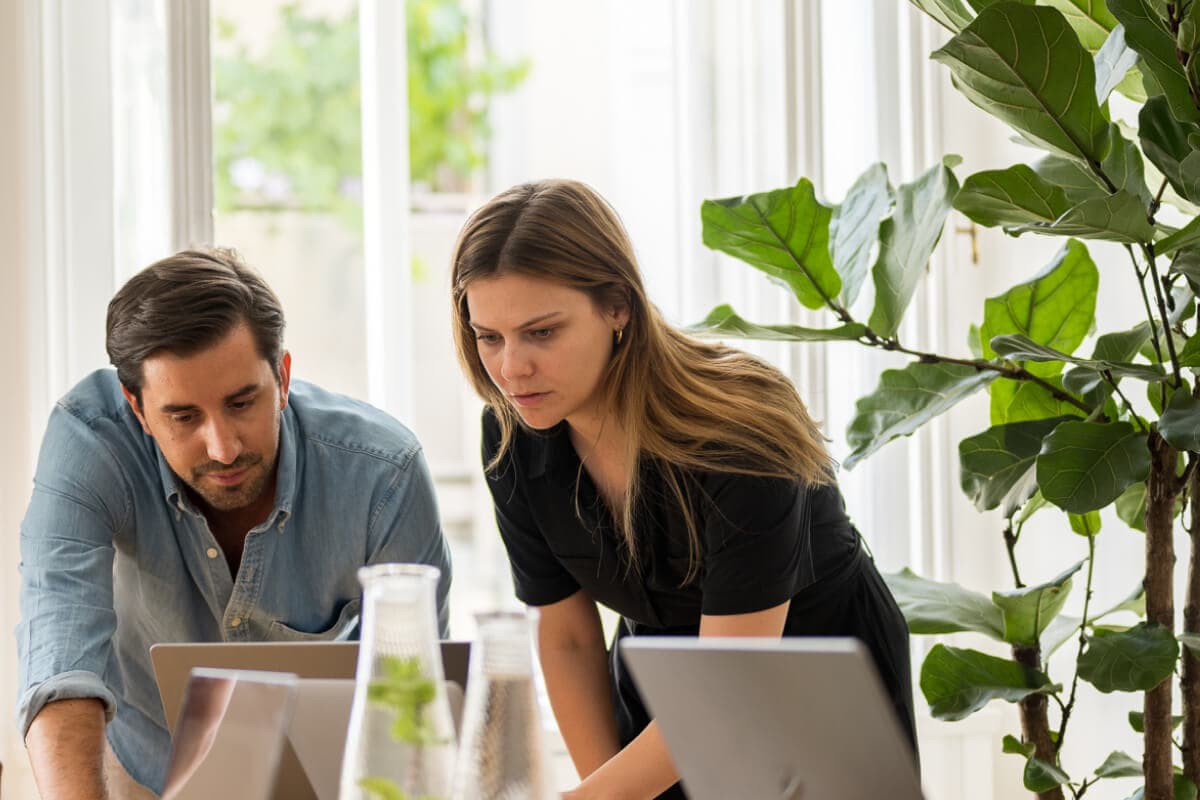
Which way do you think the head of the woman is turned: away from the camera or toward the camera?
toward the camera

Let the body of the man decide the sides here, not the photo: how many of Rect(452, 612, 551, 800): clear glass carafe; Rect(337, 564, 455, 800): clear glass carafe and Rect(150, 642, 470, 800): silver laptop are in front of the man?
3

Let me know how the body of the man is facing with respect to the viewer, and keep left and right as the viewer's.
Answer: facing the viewer

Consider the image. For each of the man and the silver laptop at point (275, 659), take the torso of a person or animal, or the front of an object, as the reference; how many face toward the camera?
1

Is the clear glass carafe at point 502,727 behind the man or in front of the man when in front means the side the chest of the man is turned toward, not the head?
in front

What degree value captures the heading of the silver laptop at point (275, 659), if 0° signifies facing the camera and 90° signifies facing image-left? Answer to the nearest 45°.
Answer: approximately 180°

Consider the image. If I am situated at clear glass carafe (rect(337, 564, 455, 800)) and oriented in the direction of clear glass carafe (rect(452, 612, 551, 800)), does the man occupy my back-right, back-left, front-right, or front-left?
back-left

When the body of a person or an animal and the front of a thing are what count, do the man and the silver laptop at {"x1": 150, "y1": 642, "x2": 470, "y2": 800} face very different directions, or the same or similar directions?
very different directions

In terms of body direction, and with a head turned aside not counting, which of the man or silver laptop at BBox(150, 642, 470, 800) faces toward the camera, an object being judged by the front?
the man
